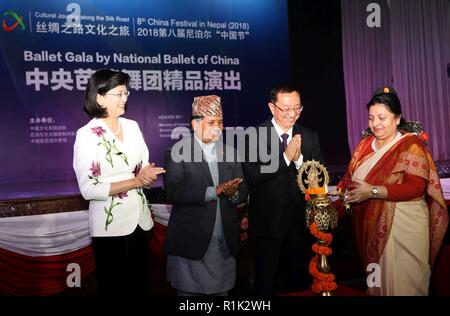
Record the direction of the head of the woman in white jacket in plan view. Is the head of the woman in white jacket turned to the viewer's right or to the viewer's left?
to the viewer's right

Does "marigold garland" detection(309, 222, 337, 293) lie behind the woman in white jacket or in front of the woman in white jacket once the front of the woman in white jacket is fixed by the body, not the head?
in front

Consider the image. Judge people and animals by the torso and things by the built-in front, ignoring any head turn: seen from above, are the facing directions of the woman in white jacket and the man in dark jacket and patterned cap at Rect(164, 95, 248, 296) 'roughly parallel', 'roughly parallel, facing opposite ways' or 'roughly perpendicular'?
roughly parallel

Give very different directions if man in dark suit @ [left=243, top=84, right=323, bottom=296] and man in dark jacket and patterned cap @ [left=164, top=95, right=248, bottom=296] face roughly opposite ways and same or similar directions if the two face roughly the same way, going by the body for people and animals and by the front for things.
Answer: same or similar directions

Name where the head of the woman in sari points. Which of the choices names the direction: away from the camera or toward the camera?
toward the camera

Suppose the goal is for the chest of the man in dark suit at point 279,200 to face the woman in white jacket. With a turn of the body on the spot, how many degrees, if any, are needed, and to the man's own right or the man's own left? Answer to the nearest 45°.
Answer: approximately 90° to the man's own right

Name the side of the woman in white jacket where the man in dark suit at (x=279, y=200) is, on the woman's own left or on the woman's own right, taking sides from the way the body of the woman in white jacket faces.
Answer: on the woman's own left

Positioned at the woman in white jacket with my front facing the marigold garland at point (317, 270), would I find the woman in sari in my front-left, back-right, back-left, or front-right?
front-left

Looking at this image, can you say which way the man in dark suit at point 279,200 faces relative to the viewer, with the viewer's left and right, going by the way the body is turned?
facing the viewer and to the right of the viewer

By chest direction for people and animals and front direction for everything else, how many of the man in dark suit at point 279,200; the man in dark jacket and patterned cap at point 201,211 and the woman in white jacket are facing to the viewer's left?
0

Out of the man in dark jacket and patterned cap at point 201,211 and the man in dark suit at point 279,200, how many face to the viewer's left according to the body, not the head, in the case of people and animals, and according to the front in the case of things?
0

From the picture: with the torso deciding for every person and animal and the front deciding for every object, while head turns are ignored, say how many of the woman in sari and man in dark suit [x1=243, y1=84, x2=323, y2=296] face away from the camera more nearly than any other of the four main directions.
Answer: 0

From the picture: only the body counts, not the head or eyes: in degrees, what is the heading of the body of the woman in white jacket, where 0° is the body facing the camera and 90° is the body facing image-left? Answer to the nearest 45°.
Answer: approximately 315°

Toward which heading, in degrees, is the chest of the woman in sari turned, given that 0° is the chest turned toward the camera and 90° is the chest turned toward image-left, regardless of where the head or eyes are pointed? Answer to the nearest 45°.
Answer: approximately 45°
